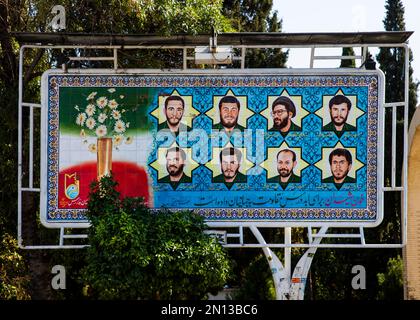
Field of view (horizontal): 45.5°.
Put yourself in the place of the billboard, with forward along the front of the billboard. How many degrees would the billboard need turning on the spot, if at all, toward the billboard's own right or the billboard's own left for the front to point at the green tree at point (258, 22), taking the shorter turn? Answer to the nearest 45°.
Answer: approximately 180°

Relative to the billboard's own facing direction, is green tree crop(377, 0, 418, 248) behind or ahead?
behind

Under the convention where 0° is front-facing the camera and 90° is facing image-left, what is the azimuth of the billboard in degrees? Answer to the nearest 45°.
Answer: approximately 0°

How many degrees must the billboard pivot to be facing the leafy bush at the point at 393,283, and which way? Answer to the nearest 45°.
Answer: approximately 135° to its left

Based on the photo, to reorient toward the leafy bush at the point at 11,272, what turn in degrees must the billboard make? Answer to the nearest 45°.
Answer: approximately 135° to its right
